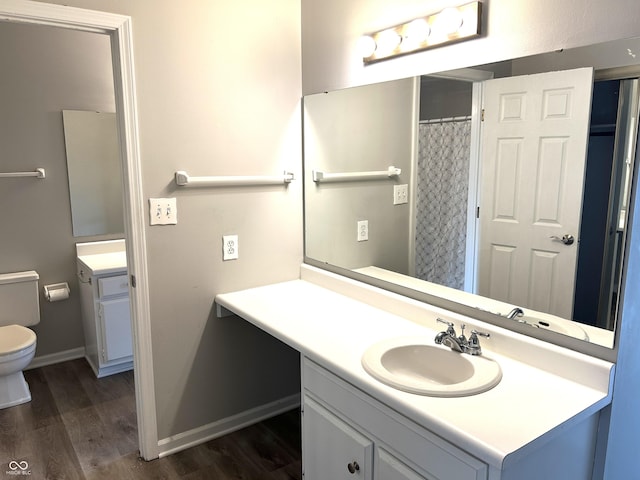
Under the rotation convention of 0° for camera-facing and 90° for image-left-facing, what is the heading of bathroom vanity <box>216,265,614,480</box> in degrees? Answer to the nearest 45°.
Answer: approximately 45°

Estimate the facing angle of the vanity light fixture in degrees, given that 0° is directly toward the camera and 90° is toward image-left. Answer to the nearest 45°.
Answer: approximately 45°

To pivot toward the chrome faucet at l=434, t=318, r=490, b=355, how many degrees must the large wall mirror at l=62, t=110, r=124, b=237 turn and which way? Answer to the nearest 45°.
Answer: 0° — it already faces it

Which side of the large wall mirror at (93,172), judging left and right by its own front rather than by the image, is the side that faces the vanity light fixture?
front

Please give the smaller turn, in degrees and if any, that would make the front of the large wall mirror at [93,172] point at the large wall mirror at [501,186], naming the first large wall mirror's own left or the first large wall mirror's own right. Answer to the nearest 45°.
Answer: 0° — it already faces it

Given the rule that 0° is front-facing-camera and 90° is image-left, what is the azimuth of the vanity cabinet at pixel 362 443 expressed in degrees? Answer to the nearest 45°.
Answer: approximately 45°

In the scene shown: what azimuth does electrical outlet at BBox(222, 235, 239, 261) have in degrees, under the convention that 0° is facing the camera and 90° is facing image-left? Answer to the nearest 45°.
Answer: approximately 315°
